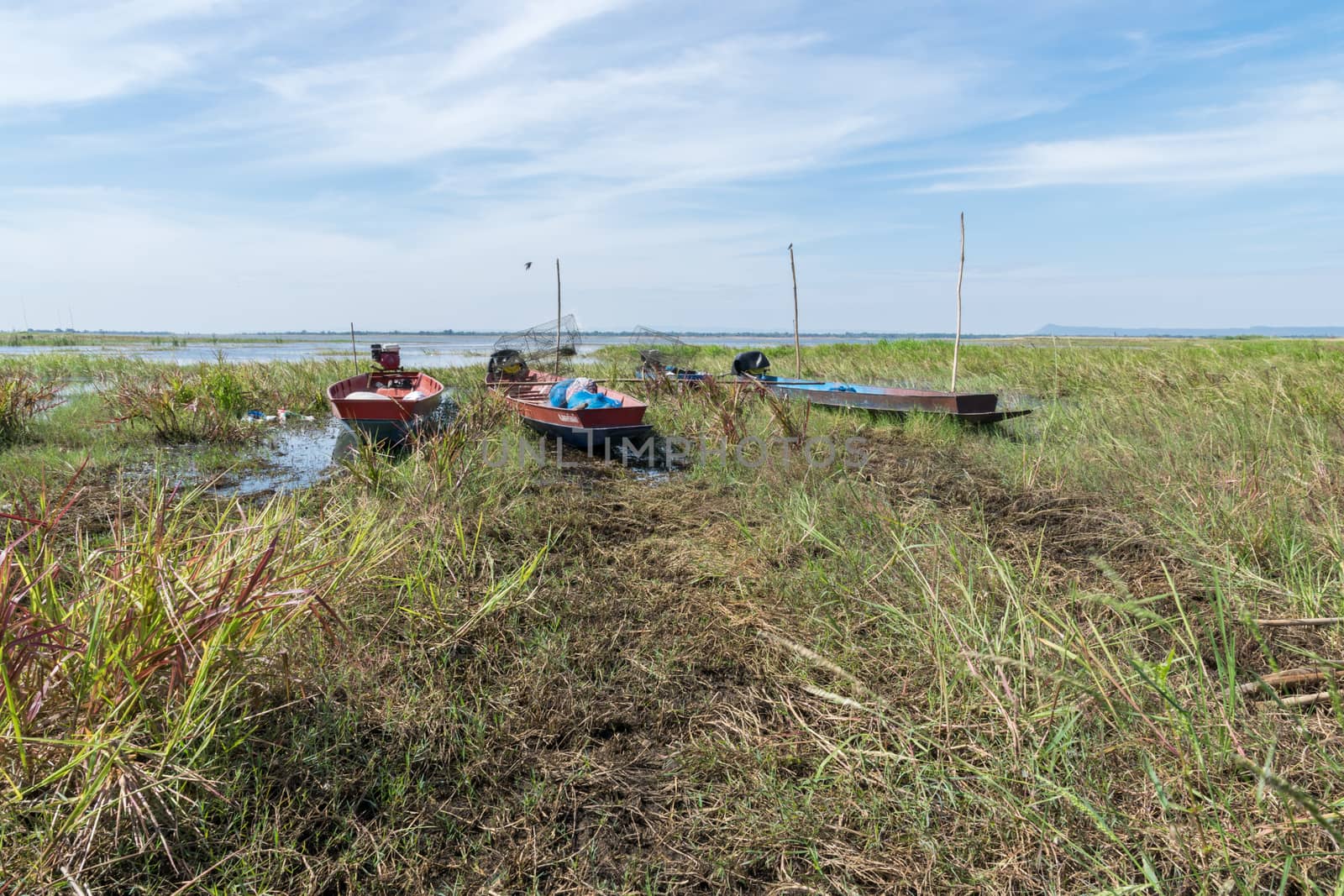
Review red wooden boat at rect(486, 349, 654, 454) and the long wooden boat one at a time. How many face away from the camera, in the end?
0

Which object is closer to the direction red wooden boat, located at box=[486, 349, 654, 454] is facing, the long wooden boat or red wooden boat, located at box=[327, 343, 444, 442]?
the long wooden boat

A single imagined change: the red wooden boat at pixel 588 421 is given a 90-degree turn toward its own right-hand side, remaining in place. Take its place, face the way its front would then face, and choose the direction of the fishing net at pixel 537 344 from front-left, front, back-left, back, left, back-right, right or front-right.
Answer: back-right

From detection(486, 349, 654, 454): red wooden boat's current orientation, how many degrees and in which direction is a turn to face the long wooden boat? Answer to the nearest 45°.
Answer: approximately 45° to its left

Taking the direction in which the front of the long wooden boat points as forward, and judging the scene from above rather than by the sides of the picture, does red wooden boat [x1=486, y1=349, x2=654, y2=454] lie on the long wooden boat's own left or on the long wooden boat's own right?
on the long wooden boat's own right

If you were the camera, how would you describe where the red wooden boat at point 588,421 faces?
facing the viewer and to the right of the viewer

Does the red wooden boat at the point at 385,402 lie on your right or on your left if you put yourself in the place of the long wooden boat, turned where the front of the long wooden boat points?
on your right

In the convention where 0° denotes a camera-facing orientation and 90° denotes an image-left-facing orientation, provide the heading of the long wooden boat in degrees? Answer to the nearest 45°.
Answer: approximately 315°
